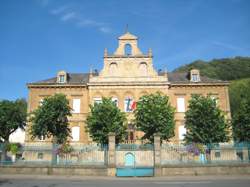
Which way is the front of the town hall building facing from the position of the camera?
facing the viewer

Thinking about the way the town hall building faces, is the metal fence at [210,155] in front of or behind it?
in front

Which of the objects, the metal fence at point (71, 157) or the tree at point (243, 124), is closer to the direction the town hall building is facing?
the metal fence

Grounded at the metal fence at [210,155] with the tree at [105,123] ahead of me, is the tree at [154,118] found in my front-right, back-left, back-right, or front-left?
front-right

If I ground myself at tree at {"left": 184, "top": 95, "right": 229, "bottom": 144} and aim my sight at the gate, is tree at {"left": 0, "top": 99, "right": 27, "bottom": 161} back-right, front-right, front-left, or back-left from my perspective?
front-right

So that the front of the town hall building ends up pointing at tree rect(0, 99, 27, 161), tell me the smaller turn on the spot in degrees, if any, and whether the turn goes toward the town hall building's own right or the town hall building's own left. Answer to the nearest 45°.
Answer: approximately 90° to the town hall building's own right

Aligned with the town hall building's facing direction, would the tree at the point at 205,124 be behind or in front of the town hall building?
in front

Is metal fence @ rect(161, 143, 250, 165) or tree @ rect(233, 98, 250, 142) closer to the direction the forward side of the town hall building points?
the metal fence

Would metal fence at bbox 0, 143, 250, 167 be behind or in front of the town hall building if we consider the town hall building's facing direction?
in front

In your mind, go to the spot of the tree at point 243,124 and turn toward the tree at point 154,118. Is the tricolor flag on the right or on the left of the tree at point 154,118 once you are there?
right
